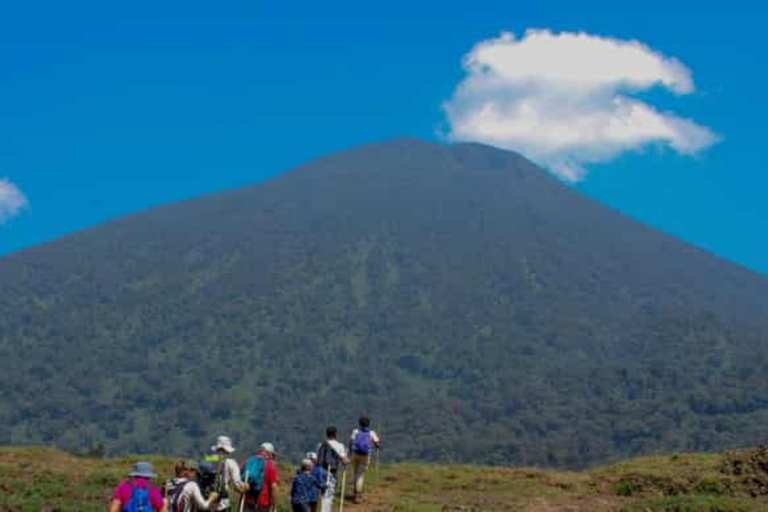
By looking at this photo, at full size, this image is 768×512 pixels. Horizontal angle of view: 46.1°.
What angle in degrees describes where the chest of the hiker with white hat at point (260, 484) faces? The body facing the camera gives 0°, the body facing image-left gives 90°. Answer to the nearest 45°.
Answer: approximately 225°

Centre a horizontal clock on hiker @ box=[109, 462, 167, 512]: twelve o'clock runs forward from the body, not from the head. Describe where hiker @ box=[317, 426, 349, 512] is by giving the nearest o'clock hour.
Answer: hiker @ box=[317, 426, 349, 512] is roughly at 1 o'clock from hiker @ box=[109, 462, 167, 512].

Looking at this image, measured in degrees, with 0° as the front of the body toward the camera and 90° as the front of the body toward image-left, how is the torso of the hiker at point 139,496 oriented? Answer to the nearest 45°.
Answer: approximately 180°

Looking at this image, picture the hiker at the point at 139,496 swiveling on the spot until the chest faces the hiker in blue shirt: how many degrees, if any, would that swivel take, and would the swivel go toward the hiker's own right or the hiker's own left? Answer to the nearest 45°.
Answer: approximately 45° to the hiker's own right

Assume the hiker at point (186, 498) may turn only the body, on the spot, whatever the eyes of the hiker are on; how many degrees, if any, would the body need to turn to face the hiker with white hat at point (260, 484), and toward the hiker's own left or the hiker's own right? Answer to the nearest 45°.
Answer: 0° — they already face them

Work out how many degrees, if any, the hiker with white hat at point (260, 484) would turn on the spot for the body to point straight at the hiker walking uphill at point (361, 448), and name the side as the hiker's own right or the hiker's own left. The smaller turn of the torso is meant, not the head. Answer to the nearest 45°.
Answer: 0° — they already face them
